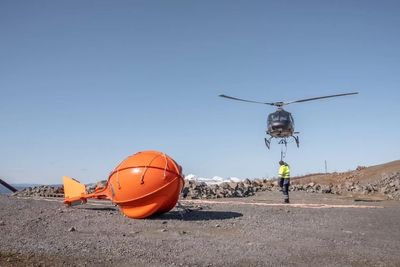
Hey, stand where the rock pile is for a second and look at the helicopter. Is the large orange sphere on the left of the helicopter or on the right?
right

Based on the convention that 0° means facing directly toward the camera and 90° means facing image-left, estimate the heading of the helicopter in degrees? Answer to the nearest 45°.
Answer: approximately 0°

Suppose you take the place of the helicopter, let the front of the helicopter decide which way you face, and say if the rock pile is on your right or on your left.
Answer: on your right

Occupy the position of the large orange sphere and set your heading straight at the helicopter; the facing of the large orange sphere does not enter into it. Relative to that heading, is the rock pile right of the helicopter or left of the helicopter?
left

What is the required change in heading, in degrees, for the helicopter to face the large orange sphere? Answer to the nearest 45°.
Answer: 0° — it already faces it

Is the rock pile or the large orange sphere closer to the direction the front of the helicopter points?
the large orange sphere
